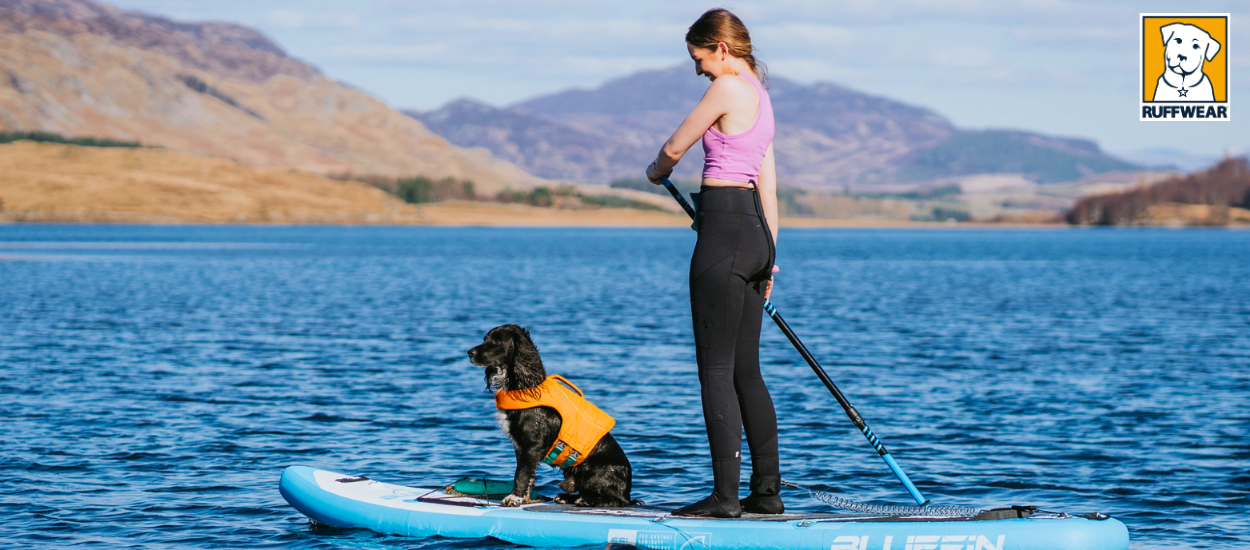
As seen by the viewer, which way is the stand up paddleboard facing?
to the viewer's left

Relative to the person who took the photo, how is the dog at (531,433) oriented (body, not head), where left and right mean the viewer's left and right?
facing to the left of the viewer

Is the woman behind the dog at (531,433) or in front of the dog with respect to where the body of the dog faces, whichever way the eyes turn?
behind

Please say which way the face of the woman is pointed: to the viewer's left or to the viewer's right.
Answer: to the viewer's left

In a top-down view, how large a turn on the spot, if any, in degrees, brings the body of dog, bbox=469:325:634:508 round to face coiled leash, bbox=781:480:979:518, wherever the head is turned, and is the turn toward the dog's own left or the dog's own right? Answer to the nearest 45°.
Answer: approximately 180°
